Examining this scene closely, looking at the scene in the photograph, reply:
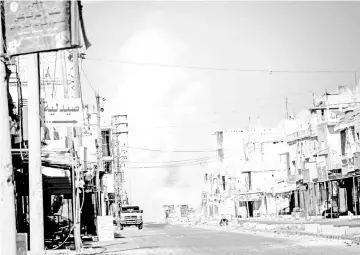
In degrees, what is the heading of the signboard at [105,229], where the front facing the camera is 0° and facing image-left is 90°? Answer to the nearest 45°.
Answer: approximately 0°

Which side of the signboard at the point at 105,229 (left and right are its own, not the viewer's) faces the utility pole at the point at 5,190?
front

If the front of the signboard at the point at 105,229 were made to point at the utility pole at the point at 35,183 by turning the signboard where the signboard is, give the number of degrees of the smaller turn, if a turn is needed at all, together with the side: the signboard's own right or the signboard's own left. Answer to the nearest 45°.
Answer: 0° — it already faces it

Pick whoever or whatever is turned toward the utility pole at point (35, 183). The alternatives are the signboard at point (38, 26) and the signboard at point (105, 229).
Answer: the signboard at point (105, 229)
